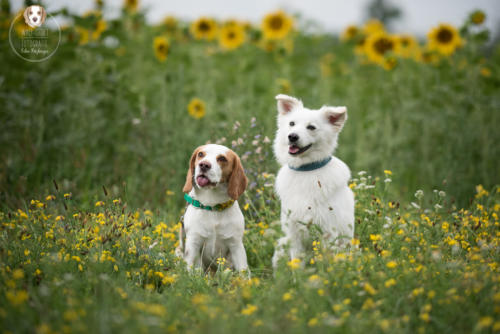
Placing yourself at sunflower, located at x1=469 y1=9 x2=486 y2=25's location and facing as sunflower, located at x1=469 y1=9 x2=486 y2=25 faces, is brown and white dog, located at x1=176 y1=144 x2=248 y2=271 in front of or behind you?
in front

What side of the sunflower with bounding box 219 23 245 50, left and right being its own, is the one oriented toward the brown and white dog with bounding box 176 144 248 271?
front

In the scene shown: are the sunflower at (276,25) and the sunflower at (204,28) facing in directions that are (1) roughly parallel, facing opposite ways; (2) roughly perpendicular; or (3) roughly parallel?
roughly parallel

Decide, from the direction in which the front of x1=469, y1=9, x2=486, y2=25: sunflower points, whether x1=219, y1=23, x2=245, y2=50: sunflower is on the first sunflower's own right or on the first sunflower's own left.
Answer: on the first sunflower's own right

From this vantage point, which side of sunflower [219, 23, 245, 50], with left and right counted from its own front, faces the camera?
front

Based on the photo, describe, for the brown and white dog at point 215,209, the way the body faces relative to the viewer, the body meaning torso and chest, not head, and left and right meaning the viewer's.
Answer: facing the viewer

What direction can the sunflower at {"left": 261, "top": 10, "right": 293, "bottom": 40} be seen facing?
toward the camera
